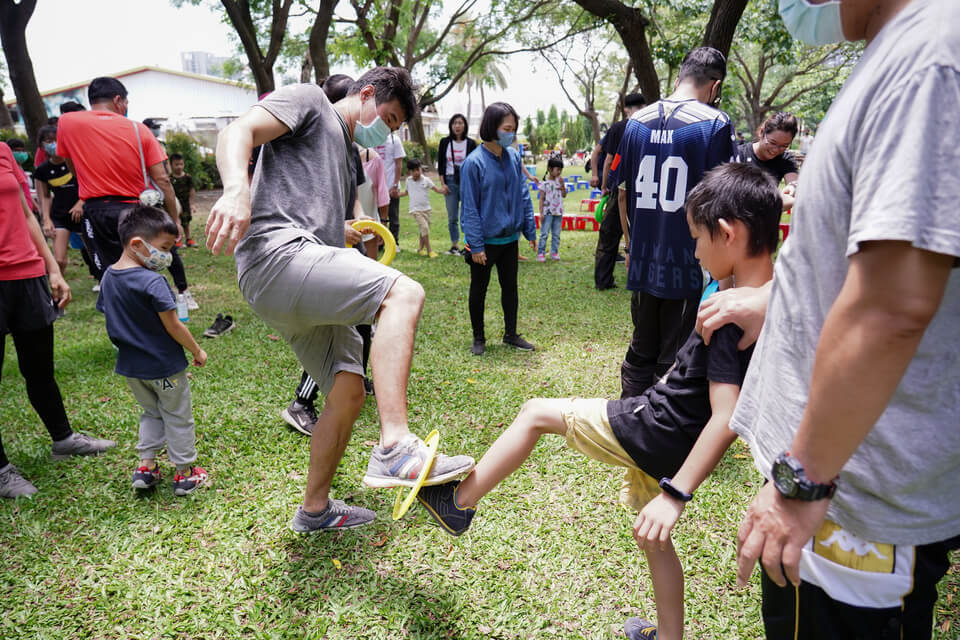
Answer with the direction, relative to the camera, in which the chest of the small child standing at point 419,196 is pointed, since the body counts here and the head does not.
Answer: toward the camera

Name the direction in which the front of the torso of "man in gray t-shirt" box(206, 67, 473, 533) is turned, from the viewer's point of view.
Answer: to the viewer's right

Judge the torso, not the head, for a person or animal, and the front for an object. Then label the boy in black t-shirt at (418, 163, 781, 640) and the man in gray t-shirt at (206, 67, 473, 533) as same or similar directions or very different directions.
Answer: very different directions

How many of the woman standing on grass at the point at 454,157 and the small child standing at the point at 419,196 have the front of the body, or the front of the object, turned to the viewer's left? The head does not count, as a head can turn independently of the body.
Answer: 0

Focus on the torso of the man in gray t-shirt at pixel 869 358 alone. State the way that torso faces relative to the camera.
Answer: to the viewer's left

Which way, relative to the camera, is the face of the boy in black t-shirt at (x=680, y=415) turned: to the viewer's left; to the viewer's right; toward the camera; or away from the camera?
to the viewer's left

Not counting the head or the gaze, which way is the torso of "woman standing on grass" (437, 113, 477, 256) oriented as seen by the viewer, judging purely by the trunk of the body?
toward the camera

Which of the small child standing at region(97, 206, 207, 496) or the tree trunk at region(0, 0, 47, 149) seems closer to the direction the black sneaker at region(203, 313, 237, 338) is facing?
the small child standing

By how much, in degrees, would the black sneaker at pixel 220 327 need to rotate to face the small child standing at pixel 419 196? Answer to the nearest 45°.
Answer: approximately 180°

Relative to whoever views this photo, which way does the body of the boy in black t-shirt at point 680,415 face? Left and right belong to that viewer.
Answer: facing to the left of the viewer
